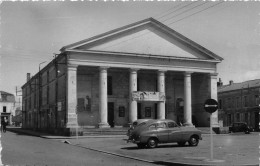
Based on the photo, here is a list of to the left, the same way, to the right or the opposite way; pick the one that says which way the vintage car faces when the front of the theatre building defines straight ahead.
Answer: to the left

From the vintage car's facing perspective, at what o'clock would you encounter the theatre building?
The theatre building is roughly at 10 o'clock from the vintage car.

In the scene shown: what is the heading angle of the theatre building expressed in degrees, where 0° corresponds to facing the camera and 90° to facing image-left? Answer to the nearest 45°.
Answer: approximately 315°

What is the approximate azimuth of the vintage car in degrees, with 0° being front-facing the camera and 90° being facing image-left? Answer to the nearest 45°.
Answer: approximately 225°

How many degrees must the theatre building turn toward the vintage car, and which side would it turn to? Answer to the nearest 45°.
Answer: approximately 45° to its right
